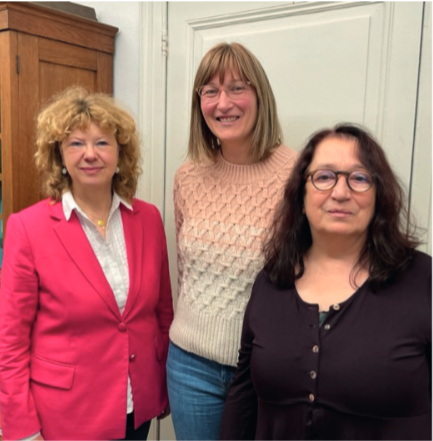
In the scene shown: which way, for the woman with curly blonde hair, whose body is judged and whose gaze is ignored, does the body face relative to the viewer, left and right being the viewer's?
facing the viewer and to the right of the viewer

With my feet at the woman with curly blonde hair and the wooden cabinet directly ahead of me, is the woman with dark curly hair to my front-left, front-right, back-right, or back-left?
back-right

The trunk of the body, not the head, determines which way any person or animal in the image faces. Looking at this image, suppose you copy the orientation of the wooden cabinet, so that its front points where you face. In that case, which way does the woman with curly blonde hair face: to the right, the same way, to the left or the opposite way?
the same way

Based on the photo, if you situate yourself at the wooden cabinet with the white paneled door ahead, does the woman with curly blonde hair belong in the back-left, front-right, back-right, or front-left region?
front-right

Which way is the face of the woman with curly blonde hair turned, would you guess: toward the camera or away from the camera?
toward the camera

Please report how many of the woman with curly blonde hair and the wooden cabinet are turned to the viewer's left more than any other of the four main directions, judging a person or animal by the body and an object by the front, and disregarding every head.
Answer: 0

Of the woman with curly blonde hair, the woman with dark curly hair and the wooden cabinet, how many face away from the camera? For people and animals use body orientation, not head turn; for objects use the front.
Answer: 0

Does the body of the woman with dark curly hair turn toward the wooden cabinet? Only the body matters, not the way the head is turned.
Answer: no

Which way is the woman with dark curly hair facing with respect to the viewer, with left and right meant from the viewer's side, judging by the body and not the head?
facing the viewer

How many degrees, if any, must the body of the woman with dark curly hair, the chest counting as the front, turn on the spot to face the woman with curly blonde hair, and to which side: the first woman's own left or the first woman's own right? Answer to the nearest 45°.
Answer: approximately 90° to the first woman's own right

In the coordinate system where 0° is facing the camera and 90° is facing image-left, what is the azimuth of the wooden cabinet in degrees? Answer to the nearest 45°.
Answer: approximately 315°

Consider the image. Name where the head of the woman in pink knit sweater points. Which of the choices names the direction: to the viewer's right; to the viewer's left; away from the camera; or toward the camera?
toward the camera

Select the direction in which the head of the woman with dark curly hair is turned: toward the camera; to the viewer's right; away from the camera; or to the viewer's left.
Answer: toward the camera

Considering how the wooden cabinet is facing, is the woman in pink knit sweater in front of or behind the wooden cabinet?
in front
